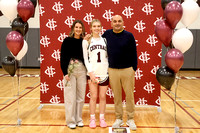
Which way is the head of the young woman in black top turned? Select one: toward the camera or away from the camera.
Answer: toward the camera

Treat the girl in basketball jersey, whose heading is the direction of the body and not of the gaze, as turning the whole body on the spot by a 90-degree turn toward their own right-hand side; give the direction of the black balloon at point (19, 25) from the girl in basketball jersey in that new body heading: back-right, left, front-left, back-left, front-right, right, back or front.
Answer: front

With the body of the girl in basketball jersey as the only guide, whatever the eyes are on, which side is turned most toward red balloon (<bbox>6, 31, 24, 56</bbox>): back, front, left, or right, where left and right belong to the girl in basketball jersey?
right

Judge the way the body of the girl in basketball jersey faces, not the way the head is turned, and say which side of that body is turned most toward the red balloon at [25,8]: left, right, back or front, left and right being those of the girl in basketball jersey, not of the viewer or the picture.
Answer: right

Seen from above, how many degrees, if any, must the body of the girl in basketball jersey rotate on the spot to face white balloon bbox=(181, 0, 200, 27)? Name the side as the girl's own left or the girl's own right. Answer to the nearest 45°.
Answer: approximately 90° to the girl's own left

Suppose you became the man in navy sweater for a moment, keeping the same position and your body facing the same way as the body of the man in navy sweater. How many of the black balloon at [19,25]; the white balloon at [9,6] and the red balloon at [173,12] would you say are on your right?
2

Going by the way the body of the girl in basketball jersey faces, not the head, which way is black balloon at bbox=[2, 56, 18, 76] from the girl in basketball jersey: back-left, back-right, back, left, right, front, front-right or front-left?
right

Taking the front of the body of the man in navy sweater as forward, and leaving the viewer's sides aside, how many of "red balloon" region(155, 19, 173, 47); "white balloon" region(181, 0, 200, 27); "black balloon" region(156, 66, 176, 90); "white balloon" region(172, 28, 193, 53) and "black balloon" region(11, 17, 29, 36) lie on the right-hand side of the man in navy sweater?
1

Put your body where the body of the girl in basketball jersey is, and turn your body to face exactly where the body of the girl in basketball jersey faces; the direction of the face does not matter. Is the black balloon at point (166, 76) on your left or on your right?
on your left

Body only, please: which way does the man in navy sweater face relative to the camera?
toward the camera

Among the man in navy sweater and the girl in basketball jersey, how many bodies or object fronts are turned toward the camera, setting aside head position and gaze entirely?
2

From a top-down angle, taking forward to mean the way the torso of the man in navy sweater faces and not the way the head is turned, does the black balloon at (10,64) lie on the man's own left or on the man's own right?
on the man's own right

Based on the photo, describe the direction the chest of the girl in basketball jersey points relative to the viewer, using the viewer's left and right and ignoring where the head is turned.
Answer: facing the viewer

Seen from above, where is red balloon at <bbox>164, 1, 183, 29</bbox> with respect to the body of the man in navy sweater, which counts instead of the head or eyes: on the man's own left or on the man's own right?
on the man's own left

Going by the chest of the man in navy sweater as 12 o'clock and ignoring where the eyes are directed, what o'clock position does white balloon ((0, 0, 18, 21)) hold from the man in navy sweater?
The white balloon is roughly at 3 o'clock from the man in navy sweater.

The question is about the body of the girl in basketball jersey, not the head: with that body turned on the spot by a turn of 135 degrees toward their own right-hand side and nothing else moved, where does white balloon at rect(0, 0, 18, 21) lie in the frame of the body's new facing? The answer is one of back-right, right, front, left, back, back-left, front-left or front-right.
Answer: front-left

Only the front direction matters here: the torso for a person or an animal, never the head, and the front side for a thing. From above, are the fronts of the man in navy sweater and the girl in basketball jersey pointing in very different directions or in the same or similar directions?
same or similar directions
